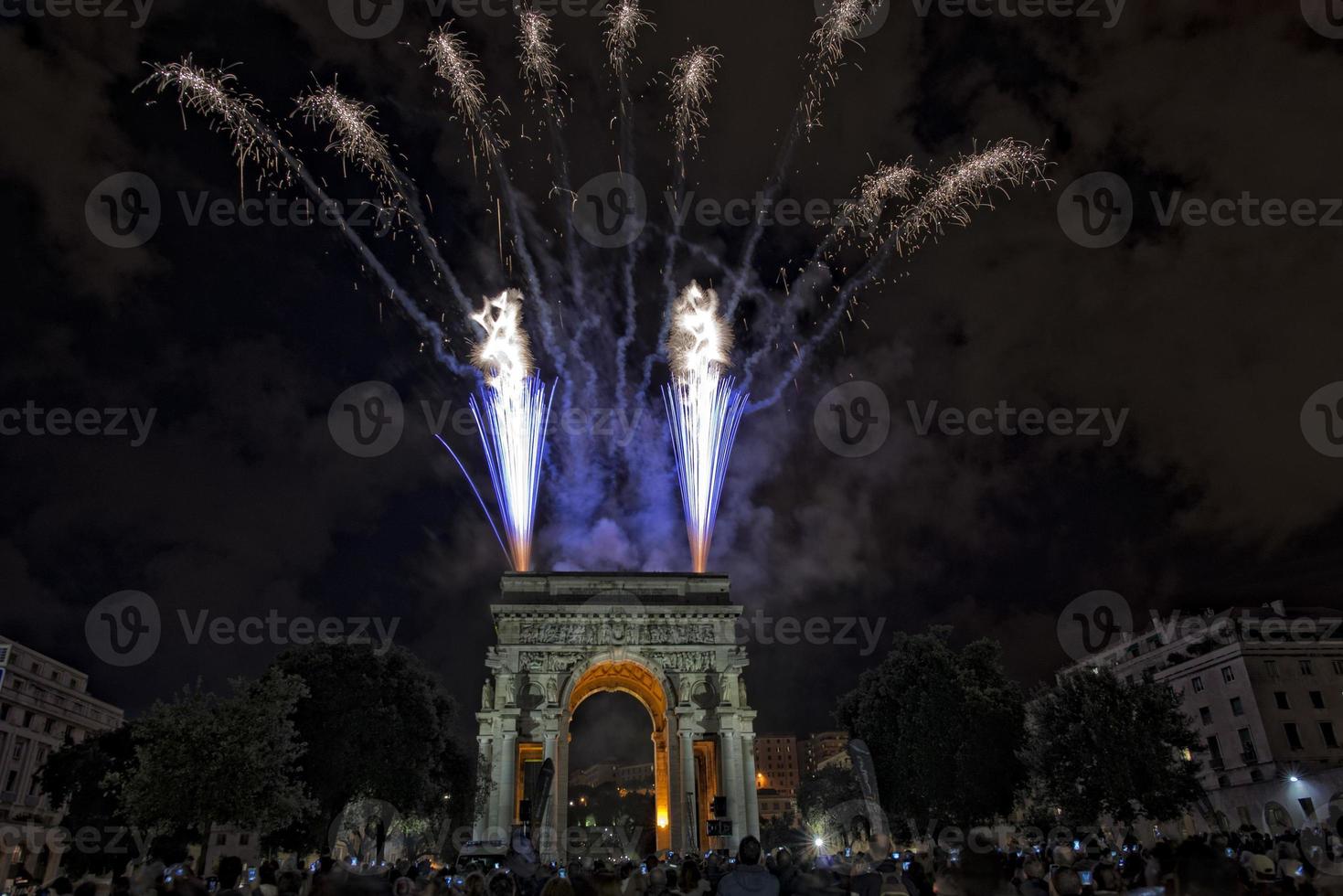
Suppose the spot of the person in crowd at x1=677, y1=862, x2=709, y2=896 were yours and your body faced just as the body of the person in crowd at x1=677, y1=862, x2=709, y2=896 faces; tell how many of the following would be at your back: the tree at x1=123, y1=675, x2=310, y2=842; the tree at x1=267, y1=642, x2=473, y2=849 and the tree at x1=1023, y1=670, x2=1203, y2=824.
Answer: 0

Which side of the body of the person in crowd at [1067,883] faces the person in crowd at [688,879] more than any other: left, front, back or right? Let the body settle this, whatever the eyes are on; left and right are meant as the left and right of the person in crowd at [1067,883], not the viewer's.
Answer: left

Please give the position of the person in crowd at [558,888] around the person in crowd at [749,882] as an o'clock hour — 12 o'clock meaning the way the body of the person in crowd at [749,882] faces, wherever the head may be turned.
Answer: the person in crowd at [558,888] is roughly at 8 o'clock from the person in crowd at [749,882].

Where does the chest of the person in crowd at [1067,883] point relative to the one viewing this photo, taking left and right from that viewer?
facing away from the viewer

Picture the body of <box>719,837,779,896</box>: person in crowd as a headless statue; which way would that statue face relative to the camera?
away from the camera

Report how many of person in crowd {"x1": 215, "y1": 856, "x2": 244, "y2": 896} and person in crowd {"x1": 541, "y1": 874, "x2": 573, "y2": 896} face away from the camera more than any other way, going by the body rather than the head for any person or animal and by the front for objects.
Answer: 2

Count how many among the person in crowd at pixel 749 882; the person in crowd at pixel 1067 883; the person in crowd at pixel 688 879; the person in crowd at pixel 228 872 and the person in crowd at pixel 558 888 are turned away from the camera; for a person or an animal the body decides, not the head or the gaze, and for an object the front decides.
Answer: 5

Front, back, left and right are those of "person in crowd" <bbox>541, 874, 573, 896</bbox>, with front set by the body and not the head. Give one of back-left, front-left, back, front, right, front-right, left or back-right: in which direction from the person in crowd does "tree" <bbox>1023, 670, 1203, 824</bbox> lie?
front-right

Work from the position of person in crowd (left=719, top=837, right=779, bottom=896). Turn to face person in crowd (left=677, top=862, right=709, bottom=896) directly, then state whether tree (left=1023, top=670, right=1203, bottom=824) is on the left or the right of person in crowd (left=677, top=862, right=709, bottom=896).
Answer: right

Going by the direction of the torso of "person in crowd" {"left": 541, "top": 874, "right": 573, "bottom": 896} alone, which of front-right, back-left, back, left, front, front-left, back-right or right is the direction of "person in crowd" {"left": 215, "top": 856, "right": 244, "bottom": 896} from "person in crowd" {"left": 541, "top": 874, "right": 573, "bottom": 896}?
front-left

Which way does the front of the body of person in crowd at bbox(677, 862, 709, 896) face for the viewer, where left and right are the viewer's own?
facing away from the viewer

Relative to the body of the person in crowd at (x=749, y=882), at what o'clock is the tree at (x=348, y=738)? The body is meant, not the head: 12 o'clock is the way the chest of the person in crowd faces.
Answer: The tree is roughly at 11 o'clock from the person in crowd.

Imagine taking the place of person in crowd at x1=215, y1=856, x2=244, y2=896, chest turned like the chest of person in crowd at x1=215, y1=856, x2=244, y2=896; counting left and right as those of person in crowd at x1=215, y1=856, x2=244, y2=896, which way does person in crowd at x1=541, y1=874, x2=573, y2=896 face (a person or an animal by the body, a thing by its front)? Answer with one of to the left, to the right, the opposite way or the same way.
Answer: the same way

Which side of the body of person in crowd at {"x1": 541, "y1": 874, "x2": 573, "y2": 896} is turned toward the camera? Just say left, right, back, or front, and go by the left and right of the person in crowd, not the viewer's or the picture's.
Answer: back

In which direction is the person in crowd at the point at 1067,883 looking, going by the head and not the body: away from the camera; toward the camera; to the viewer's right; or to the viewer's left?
away from the camera

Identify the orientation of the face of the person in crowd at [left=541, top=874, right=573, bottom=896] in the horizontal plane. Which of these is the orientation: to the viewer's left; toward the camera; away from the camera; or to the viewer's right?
away from the camera

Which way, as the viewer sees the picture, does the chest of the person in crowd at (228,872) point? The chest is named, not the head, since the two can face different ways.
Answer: away from the camera

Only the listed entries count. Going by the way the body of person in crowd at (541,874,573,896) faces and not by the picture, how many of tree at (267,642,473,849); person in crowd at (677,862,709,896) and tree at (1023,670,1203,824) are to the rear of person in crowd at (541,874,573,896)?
0
